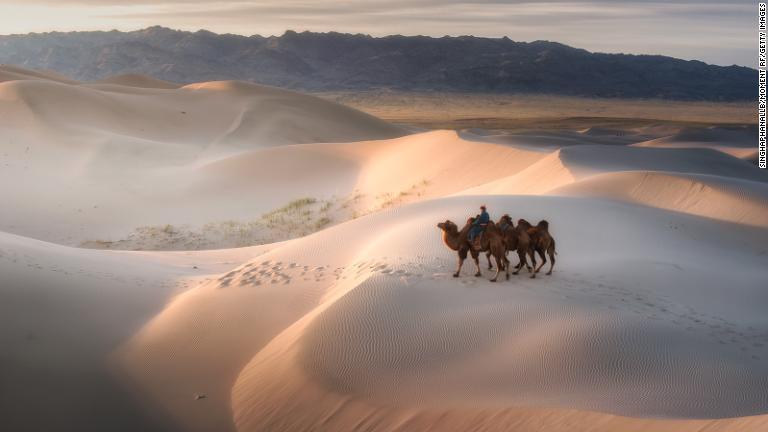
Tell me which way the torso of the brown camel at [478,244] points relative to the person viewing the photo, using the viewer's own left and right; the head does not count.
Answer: facing to the left of the viewer

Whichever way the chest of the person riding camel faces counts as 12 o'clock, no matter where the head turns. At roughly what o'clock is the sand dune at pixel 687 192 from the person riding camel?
The sand dune is roughly at 4 o'clock from the person riding camel.

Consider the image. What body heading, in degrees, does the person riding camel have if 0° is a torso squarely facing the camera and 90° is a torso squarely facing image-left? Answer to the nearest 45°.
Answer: approximately 90°

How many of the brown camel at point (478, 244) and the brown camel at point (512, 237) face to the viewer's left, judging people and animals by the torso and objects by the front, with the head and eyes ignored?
2

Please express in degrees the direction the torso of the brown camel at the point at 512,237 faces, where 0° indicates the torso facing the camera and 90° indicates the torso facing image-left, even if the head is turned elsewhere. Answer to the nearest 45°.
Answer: approximately 90°

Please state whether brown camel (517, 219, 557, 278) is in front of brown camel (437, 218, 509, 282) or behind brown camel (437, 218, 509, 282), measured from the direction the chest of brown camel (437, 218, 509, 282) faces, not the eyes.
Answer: behind

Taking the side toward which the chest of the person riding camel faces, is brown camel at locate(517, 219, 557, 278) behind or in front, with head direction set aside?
behind
